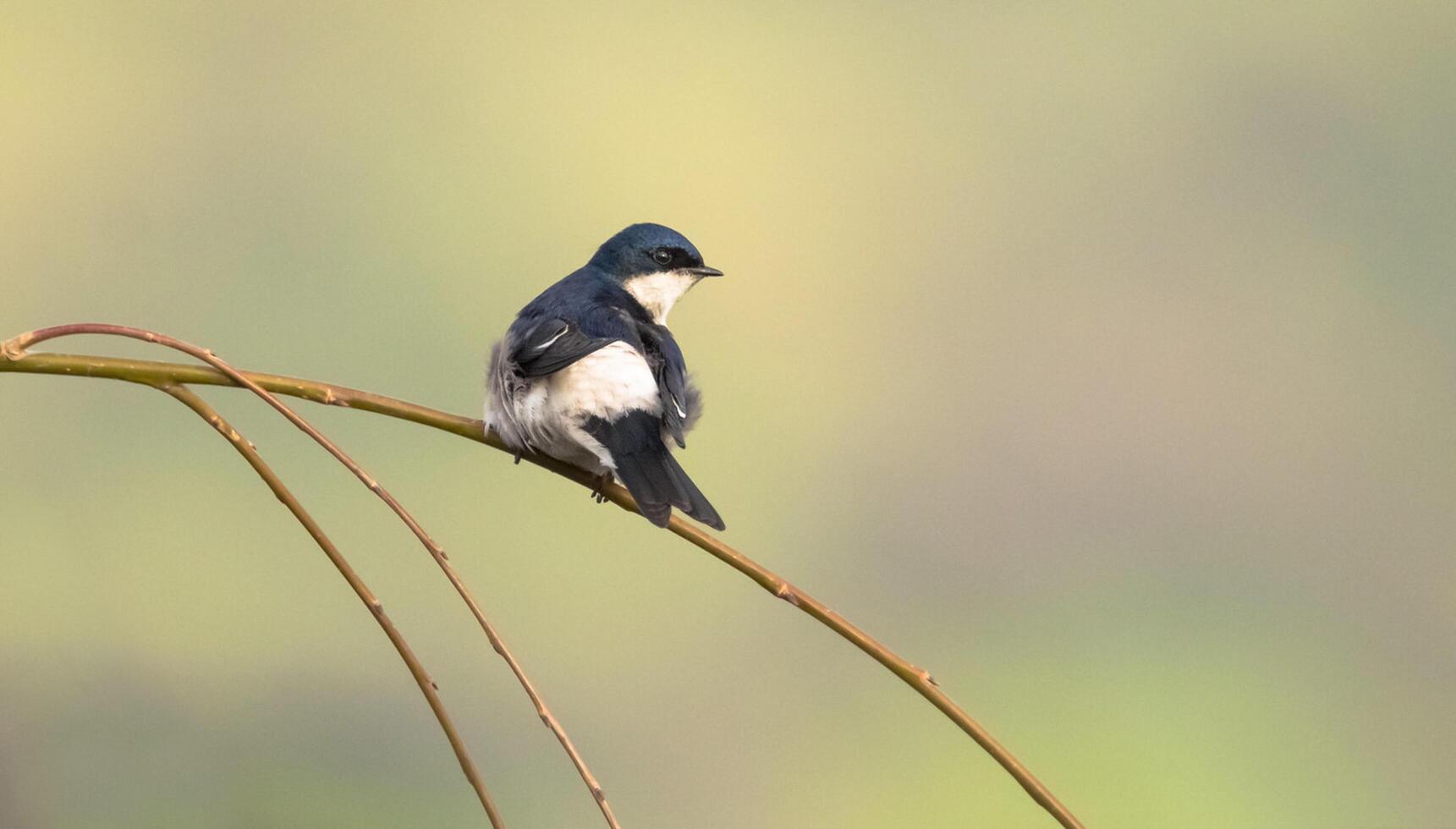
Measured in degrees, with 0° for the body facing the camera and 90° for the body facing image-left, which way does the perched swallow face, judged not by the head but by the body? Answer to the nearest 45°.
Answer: approximately 135°

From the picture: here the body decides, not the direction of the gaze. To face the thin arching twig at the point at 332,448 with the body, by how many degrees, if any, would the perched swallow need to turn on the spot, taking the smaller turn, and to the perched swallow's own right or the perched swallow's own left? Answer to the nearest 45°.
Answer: approximately 135° to the perched swallow's own left
